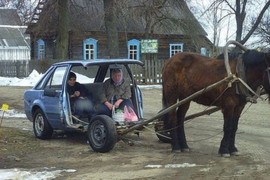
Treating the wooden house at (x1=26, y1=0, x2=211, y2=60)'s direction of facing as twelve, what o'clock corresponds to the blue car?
The blue car is roughly at 12 o'clock from the wooden house.

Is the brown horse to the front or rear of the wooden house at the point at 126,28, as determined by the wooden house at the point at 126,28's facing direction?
to the front

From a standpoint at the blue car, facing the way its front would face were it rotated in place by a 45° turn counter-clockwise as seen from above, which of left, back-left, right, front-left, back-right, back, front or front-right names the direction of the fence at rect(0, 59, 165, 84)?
left

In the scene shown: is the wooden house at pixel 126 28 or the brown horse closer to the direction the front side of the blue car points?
the brown horse

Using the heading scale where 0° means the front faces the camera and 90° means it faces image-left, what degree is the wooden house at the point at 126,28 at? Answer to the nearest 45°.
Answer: approximately 0°

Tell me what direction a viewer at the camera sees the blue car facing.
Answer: facing the viewer and to the right of the viewer

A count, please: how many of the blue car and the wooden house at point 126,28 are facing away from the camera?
0

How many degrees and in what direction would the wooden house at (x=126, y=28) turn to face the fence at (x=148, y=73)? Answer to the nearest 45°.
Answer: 0° — it already faces it

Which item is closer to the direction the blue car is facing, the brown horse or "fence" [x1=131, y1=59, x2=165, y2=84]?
the brown horse

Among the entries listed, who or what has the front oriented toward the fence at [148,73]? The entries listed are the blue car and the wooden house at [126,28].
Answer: the wooden house
